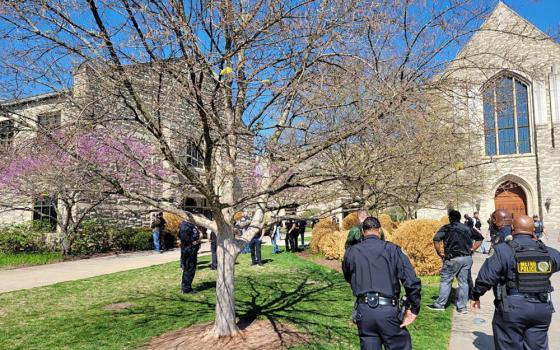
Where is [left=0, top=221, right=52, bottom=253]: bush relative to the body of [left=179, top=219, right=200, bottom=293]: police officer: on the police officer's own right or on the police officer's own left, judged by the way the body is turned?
on the police officer's own left

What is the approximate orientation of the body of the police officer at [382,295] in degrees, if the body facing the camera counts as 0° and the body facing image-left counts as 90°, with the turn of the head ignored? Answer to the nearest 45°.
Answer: approximately 180°

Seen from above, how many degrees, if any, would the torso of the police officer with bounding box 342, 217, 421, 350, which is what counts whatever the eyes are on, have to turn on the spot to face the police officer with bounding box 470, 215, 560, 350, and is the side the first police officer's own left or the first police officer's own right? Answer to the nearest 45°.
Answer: approximately 45° to the first police officer's own right

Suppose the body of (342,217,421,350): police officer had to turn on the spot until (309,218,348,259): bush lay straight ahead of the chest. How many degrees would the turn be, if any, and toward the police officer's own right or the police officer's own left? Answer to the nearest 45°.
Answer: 0° — they already face it

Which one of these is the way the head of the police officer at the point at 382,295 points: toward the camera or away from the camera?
away from the camera
